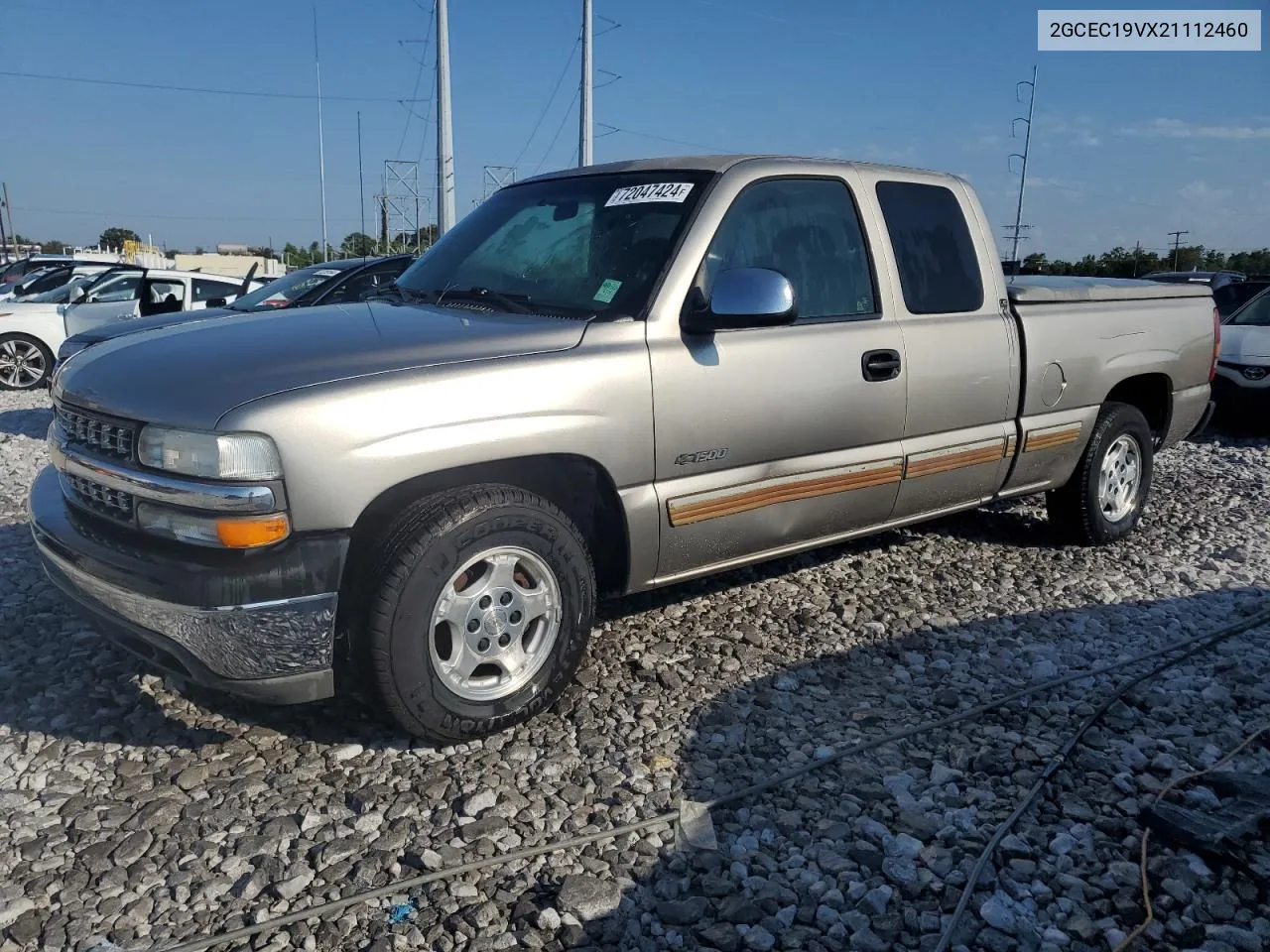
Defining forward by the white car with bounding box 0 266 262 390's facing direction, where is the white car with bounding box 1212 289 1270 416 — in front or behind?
behind

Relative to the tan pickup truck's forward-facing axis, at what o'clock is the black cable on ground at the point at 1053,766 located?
The black cable on ground is roughly at 8 o'clock from the tan pickup truck.

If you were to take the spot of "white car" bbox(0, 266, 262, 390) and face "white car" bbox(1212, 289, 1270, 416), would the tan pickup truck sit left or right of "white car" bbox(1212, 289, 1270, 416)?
right

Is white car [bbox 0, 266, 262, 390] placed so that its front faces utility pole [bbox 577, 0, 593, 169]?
no

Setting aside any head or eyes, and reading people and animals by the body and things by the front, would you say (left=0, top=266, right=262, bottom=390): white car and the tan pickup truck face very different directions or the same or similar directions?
same or similar directions

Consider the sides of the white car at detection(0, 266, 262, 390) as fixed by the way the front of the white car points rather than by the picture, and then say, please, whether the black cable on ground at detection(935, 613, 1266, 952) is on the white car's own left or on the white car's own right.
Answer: on the white car's own left

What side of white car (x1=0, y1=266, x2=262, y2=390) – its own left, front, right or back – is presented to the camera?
left

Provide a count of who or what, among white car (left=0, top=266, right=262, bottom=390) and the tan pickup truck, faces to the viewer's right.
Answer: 0

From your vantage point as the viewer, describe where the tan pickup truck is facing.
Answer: facing the viewer and to the left of the viewer

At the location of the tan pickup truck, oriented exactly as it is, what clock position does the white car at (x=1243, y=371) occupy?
The white car is roughly at 6 o'clock from the tan pickup truck.

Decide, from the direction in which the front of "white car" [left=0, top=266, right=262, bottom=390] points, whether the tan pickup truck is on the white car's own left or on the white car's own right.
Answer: on the white car's own left

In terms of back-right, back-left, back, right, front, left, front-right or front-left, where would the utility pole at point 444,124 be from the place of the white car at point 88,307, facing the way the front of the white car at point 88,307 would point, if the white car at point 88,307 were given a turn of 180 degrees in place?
front-left

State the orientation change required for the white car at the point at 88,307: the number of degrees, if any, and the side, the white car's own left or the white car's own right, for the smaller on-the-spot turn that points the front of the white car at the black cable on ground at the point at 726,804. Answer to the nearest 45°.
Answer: approximately 90° to the white car's own left
